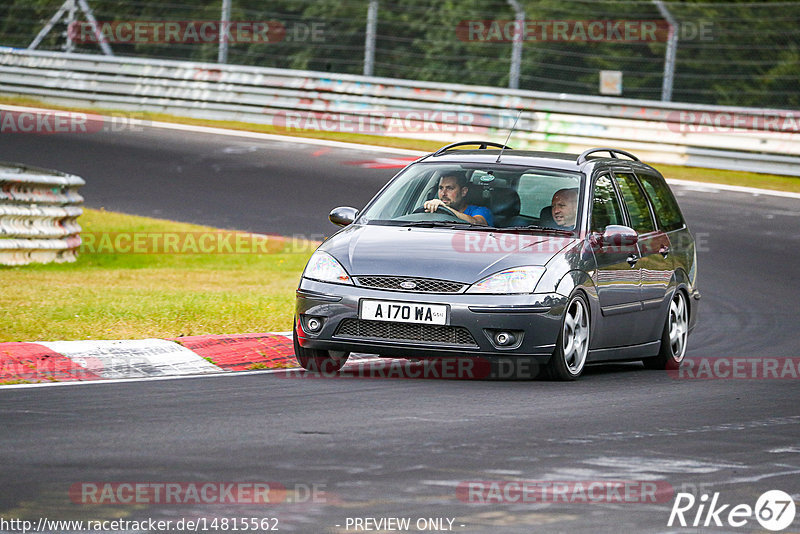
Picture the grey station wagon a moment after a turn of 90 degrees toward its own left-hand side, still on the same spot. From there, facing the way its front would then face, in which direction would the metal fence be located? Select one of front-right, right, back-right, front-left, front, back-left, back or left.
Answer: back-left

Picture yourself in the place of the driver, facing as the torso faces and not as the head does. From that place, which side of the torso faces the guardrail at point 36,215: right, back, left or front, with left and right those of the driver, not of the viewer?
right

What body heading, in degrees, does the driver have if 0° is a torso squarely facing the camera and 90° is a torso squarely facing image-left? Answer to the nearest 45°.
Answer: approximately 45°

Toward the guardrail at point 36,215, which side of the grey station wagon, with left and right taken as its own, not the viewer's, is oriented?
right

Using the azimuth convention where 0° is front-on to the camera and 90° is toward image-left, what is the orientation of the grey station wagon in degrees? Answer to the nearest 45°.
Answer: approximately 45°

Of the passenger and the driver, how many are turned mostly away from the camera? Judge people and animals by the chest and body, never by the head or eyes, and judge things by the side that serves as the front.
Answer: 0

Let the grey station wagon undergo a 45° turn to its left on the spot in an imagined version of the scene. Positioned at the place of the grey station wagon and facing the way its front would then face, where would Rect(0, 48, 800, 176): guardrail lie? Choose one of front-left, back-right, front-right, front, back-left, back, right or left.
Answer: back

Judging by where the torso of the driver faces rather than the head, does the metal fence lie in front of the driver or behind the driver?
behind

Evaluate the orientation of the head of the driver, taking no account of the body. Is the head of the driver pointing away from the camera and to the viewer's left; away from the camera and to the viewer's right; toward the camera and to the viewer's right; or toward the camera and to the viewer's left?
toward the camera and to the viewer's left

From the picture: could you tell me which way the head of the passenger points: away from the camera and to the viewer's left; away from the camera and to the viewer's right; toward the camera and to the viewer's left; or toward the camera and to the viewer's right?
toward the camera and to the viewer's left

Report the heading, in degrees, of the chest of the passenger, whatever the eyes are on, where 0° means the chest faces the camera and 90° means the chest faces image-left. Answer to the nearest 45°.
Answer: approximately 45°
